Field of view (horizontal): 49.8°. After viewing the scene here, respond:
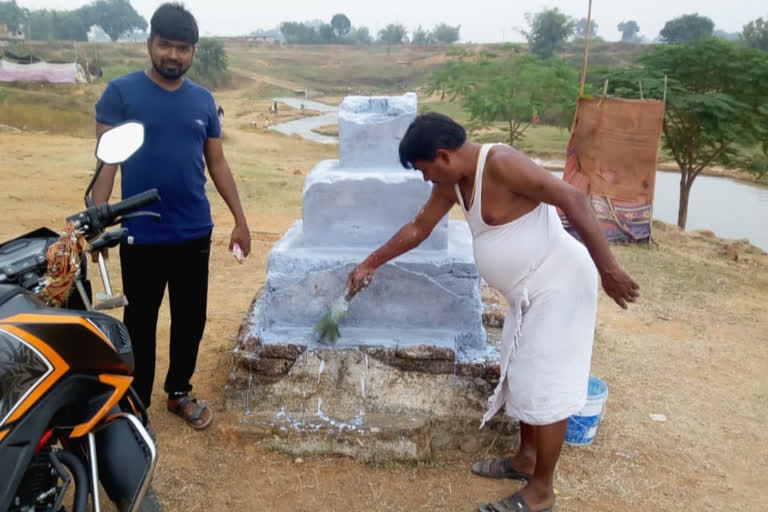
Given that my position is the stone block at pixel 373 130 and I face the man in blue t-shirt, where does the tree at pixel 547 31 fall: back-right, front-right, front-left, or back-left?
back-right

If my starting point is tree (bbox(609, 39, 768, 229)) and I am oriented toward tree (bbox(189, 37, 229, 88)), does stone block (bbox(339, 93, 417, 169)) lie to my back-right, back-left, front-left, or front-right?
back-left

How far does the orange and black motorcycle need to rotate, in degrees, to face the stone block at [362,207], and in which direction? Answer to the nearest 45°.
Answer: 0° — it already faces it
